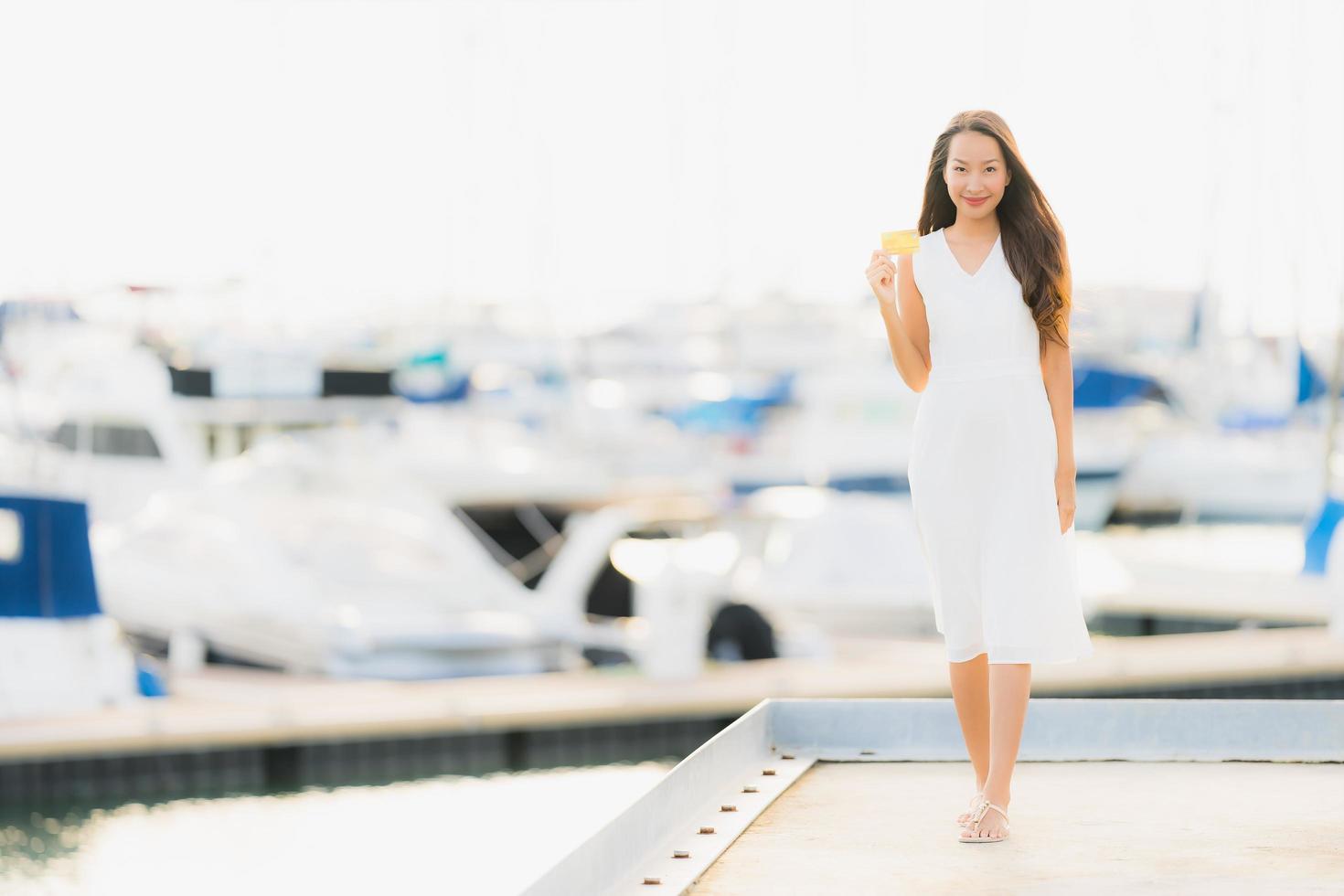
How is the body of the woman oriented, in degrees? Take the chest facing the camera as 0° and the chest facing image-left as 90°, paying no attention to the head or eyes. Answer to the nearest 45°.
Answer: approximately 0°
